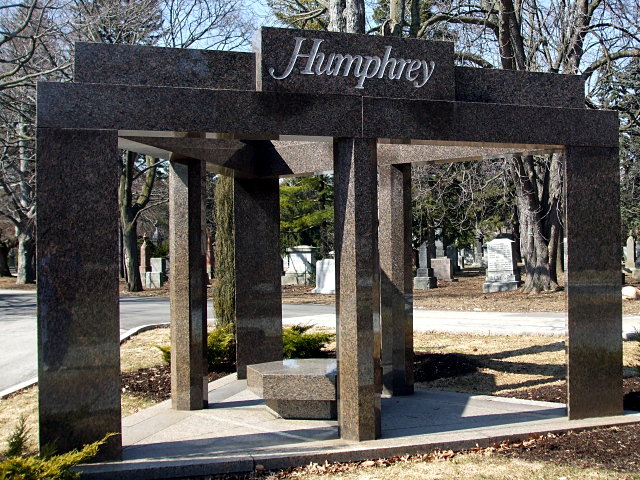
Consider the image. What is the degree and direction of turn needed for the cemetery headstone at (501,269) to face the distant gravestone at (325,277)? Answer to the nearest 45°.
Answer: approximately 90° to its right

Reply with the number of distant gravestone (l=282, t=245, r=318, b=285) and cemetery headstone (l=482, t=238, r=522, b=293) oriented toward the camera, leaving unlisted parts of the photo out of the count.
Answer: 2

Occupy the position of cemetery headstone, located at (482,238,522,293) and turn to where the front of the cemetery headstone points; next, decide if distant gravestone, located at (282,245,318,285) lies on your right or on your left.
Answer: on your right

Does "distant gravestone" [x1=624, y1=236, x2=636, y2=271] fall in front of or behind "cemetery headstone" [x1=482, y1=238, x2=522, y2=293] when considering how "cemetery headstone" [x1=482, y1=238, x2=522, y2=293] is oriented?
behind

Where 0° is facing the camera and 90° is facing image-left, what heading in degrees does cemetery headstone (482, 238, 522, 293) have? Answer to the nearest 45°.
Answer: approximately 0°

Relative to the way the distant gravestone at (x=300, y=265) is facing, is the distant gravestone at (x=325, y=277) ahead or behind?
ahead

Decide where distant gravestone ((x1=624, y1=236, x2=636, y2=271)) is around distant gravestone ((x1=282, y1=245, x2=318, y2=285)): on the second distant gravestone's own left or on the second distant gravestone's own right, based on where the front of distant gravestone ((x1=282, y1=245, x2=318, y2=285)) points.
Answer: on the second distant gravestone's own left

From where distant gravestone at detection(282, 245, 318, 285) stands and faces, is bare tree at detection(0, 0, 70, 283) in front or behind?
in front

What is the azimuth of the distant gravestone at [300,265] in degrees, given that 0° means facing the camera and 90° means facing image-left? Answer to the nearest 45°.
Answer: approximately 0°

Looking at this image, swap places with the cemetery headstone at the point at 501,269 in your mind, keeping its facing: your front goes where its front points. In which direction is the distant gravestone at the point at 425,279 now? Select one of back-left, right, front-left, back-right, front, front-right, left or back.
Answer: back-right
